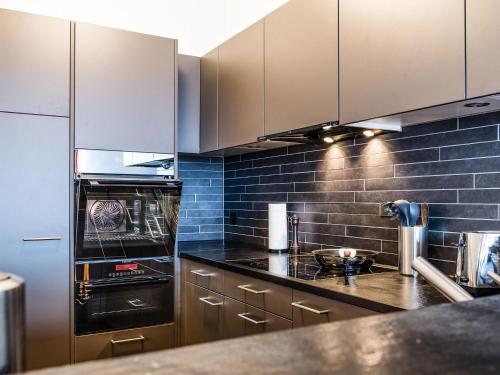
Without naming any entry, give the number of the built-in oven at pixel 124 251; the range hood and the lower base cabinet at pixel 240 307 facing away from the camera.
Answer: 0

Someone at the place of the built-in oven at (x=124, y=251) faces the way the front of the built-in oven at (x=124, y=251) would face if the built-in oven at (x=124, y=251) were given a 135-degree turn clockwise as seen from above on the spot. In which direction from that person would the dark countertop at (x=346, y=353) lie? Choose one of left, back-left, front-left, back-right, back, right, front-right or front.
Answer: back-left

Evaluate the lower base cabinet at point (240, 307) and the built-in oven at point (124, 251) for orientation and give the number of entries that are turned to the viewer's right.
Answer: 0

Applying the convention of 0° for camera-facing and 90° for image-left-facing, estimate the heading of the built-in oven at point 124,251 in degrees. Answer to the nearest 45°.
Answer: approximately 0°

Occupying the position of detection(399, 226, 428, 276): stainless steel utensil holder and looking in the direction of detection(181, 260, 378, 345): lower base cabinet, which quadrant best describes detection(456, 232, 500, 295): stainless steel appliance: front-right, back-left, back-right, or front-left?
back-left

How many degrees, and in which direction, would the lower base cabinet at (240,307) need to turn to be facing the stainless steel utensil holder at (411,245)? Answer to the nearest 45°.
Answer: approximately 90° to its left

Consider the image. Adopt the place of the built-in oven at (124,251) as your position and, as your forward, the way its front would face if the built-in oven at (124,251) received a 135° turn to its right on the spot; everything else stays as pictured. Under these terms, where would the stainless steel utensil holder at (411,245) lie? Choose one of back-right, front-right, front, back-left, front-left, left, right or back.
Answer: back

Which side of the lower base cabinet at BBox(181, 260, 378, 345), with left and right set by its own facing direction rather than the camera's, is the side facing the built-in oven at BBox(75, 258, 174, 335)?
right

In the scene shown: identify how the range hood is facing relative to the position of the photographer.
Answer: facing the viewer and to the left of the viewer

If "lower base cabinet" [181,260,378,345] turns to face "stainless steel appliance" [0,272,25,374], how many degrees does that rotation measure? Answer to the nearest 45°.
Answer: approximately 45° to its left

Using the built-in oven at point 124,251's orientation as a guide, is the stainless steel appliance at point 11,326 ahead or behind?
ahead

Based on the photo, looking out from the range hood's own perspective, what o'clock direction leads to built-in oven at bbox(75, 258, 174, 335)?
The built-in oven is roughly at 2 o'clock from the range hood.
